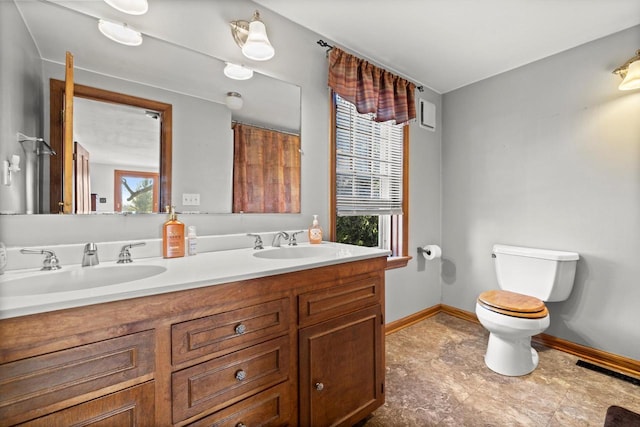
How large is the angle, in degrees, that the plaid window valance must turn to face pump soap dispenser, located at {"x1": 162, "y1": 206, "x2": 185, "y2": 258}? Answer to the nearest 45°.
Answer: approximately 90° to its right

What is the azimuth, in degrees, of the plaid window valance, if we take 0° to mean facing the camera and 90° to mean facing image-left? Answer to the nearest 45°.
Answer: approximately 315°

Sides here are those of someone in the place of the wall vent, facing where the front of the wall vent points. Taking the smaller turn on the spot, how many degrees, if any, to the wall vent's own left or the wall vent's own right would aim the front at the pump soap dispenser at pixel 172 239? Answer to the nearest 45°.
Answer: approximately 90° to the wall vent's own right

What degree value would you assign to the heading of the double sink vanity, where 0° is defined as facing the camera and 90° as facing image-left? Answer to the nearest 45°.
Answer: approximately 315°

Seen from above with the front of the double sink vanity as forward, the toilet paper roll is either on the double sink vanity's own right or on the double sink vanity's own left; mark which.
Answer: on the double sink vanity's own left

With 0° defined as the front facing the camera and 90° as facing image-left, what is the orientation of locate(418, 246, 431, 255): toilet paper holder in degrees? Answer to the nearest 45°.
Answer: approximately 315°

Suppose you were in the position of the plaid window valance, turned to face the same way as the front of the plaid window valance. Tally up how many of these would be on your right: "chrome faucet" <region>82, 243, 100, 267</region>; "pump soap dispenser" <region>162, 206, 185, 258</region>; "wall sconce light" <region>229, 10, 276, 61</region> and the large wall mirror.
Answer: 4
